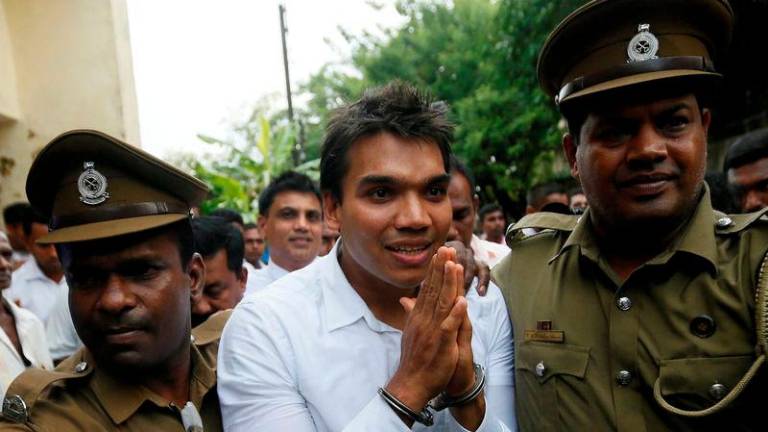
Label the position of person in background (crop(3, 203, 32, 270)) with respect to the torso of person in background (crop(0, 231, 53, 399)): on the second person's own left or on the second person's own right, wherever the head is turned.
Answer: on the second person's own left

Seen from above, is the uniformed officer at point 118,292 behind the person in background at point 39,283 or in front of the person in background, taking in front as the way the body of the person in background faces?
in front

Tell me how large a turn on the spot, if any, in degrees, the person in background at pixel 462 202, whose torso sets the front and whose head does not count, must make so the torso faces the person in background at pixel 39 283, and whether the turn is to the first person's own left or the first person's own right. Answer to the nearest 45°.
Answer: approximately 90° to the first person's own right

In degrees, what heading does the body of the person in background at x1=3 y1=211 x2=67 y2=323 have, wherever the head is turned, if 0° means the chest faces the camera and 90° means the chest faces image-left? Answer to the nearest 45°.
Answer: approximately 315°

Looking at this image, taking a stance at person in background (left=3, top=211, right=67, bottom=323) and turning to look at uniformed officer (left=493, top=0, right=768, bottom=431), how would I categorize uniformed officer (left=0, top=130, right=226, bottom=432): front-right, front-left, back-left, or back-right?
front-right

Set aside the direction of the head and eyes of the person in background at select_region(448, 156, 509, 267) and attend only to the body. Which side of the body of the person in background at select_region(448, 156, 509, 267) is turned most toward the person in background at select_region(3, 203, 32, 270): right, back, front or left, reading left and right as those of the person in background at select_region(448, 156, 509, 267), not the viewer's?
right

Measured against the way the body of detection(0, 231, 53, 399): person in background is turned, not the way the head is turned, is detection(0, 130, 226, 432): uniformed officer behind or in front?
in front

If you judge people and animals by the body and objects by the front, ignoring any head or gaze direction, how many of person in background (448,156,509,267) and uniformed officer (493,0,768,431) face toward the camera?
2

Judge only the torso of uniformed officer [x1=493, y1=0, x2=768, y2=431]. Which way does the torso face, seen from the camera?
toward the camera
